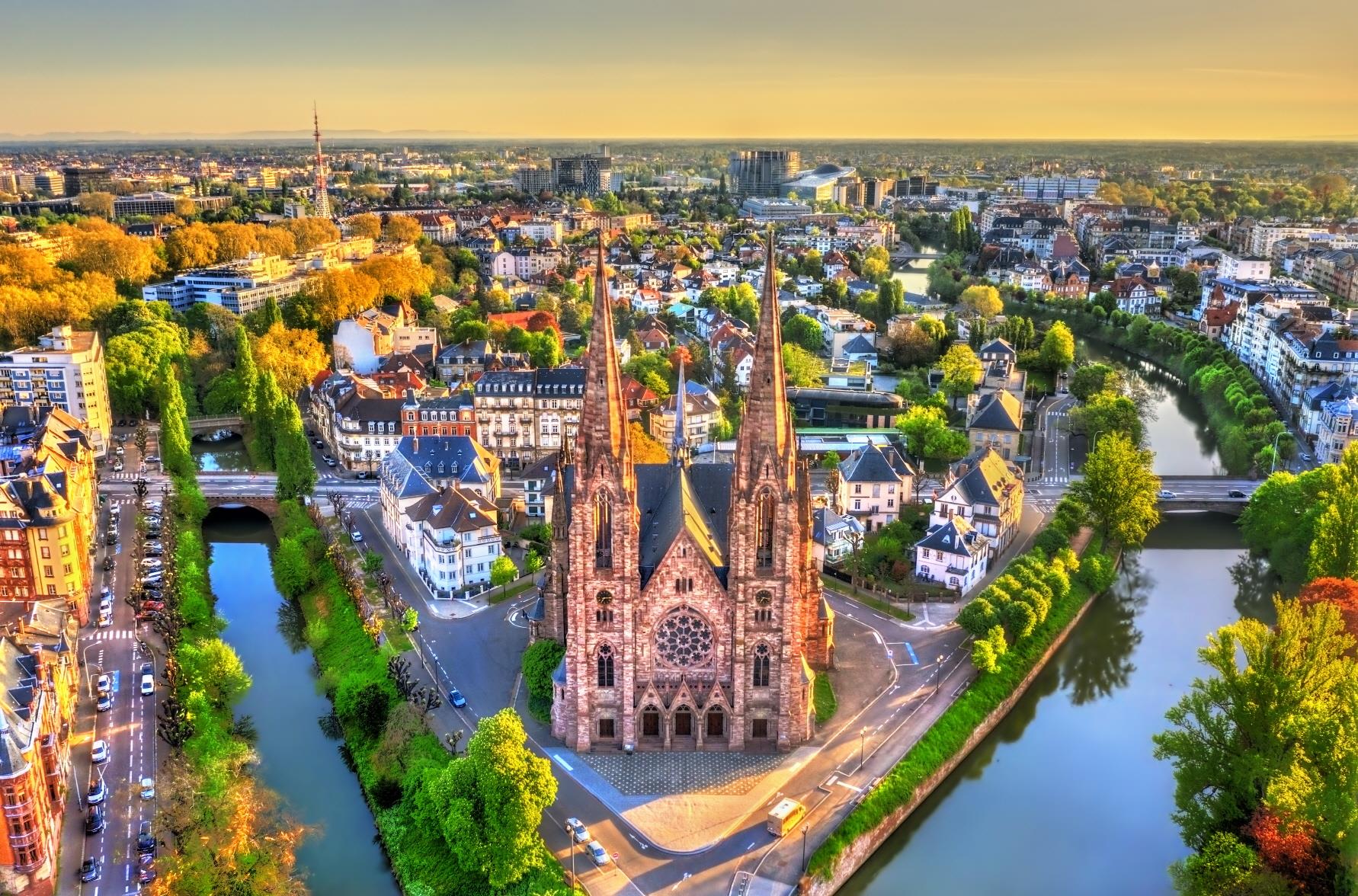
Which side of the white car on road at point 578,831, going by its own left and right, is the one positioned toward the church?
left

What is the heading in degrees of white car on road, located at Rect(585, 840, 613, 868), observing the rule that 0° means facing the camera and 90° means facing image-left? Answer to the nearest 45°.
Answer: approximately 315°

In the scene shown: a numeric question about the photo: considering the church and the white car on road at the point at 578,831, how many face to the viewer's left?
0

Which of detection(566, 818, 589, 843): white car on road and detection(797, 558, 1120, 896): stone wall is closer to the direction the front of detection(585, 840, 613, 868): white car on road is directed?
the stone wall

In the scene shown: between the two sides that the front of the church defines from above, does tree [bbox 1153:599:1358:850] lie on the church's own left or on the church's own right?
on the church's own left

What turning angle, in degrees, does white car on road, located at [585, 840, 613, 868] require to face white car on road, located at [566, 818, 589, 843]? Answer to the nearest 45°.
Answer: approximately 180°

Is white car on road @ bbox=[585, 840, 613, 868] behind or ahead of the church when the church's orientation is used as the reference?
ahead

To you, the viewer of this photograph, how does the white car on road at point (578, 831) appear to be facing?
facing the viewer and to the right of the viewer

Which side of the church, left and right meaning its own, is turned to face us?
front

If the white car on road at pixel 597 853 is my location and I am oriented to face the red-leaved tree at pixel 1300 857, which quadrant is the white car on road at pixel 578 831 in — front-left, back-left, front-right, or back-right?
back-left

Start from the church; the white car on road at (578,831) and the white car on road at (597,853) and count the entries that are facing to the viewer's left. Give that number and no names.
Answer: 0

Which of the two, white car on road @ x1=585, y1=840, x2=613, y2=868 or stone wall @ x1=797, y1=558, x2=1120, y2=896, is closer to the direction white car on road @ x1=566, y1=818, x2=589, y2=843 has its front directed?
the white car on road
